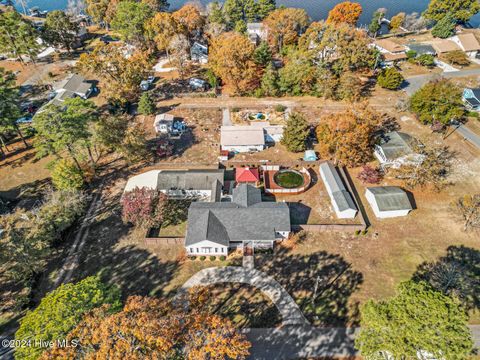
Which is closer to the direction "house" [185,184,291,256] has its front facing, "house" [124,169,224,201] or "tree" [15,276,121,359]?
the tree

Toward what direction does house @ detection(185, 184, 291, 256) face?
toward the camera

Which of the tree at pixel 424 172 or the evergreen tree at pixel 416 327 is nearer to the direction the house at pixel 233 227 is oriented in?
the evergreen tree

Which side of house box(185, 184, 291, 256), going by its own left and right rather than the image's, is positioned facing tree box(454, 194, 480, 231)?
left

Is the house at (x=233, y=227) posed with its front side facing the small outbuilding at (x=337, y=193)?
no

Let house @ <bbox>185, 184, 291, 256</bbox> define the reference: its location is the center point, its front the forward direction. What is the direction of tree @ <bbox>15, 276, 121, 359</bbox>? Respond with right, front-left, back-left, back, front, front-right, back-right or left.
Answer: front-right

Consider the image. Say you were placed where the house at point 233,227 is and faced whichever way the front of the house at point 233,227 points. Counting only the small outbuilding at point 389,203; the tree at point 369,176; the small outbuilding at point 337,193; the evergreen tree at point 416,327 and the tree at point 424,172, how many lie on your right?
0

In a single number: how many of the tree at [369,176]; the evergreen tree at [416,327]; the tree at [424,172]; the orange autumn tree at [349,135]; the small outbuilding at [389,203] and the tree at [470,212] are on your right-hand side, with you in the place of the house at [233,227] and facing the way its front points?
0

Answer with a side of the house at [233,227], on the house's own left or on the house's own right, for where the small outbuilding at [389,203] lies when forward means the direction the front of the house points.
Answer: on the house's own left

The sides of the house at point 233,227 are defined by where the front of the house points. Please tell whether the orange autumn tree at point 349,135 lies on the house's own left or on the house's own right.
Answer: on the house's own left

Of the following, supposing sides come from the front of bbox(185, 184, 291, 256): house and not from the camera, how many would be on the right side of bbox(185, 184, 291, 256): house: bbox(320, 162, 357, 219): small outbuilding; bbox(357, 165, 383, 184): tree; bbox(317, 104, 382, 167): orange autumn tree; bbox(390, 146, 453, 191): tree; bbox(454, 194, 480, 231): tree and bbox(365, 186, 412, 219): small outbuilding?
0

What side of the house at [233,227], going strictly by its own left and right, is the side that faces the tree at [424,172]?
left

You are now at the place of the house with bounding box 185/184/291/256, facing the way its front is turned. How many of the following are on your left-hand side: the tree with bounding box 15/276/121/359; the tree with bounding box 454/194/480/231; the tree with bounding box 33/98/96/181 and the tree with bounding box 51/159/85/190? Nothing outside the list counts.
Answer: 1

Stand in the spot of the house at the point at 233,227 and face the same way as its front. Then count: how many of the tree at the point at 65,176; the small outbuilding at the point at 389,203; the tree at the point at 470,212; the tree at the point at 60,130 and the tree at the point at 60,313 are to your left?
2

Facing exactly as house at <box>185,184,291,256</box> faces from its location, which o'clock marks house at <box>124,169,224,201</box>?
house at <box>124,169,224,201</box> is roughly at 5 o'clock from house at <box>185,184,291,256</box>.

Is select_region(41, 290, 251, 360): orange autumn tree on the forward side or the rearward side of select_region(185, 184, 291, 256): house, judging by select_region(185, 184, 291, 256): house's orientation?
on the forward side

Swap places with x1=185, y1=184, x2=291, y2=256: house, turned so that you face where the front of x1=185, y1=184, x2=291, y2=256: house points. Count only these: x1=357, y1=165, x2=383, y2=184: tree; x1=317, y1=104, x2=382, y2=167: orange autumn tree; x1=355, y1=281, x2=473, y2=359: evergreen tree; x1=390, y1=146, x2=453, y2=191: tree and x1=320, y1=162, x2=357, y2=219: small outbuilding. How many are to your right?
0

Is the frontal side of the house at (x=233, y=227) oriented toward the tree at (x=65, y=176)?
no

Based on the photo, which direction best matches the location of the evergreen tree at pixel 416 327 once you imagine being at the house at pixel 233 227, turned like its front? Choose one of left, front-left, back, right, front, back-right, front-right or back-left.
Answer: front-left
